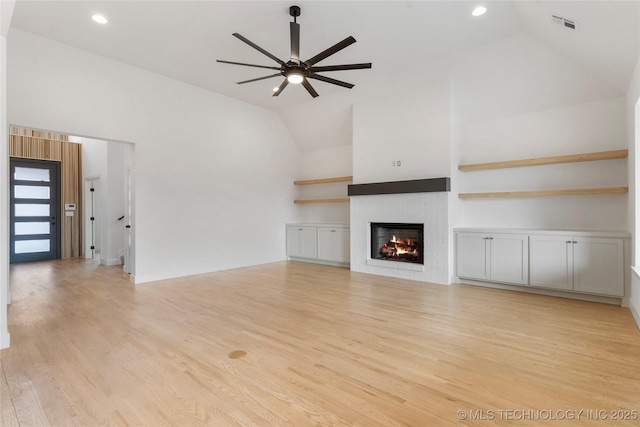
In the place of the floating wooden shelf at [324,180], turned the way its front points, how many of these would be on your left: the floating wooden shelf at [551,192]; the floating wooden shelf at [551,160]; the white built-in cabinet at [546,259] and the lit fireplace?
4

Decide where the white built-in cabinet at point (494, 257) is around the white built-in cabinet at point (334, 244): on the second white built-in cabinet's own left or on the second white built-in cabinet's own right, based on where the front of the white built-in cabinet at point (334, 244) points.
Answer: on the second white built-in cabinet's own left

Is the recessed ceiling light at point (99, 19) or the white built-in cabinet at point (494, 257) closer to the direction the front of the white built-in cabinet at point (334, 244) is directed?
the recessed ceiling light

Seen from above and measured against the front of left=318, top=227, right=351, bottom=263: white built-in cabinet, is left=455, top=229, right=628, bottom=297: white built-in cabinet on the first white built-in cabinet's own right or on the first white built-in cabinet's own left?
on the first white built-in cabinet's own left

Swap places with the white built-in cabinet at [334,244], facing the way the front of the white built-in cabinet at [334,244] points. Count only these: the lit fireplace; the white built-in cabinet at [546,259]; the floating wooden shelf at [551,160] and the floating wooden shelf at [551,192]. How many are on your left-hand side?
4

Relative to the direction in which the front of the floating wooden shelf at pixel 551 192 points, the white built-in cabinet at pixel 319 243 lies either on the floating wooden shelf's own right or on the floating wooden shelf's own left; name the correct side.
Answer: on the floating wooden shelf's own right

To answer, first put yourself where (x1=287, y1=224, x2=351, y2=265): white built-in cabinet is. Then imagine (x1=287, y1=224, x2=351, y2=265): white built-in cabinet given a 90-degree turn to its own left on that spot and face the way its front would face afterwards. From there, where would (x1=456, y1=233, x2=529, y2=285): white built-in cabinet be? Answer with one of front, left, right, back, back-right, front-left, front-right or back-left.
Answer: front

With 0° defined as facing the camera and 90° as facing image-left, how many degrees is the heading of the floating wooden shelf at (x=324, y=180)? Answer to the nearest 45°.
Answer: approximately 45°
